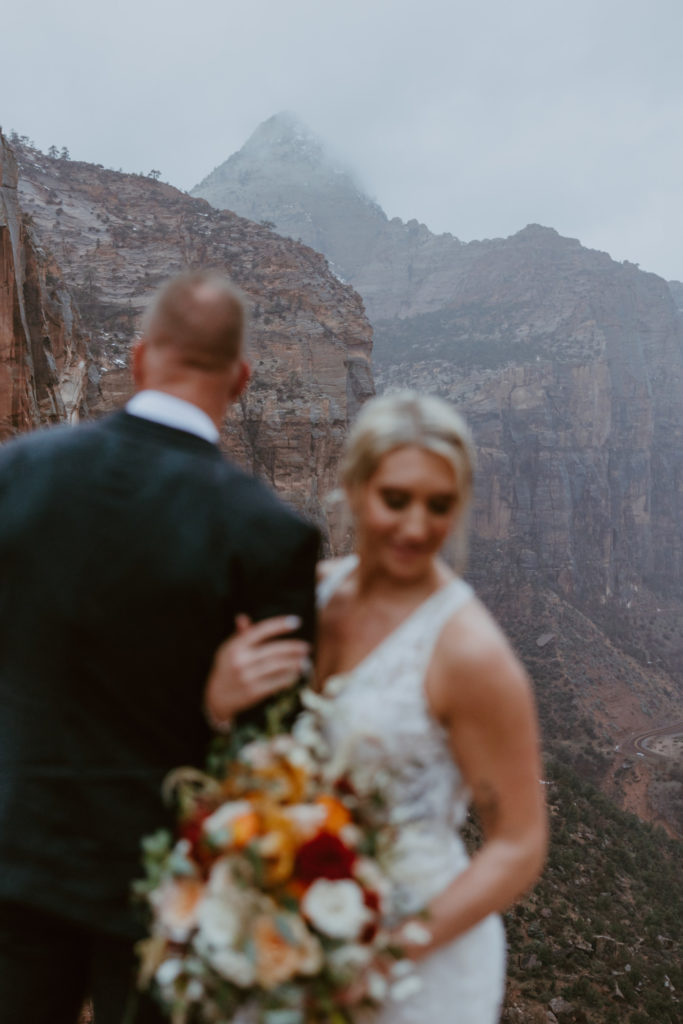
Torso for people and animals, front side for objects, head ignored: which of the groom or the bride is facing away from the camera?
the groom

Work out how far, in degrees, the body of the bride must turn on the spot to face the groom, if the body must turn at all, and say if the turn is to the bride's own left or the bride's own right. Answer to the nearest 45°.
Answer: approximately 45° to the bride's own right

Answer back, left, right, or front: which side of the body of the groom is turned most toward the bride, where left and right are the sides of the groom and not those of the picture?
right

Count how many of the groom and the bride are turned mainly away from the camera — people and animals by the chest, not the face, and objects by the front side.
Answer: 1

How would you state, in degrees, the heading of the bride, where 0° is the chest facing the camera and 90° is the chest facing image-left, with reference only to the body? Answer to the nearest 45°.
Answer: approximately 45°

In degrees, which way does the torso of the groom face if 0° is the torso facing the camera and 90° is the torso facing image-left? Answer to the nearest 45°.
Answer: approximately 180°
